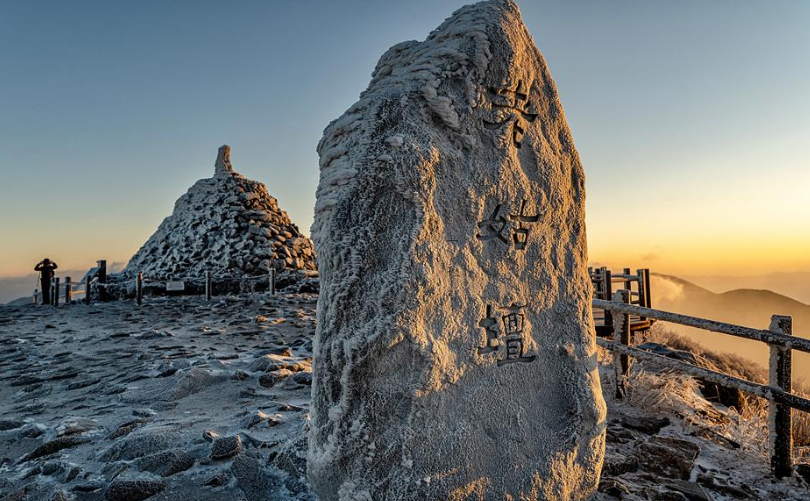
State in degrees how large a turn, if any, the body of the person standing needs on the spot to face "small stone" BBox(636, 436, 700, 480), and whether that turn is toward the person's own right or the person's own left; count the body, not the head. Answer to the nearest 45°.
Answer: approximately 180°

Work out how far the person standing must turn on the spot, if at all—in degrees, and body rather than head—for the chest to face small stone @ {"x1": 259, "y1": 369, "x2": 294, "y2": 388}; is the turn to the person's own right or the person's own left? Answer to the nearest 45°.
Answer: approximately 180°

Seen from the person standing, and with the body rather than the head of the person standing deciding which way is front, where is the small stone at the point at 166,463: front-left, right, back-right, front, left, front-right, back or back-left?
back

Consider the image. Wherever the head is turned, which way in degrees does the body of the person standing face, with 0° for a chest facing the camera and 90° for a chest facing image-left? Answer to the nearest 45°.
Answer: approximately 180°

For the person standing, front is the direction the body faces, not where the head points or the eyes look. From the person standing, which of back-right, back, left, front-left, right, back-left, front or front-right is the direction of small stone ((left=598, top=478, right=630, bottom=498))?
back
